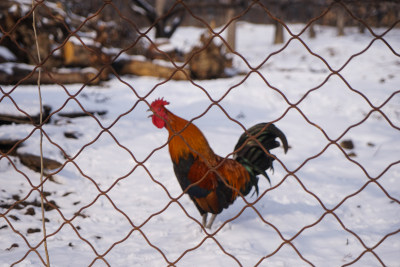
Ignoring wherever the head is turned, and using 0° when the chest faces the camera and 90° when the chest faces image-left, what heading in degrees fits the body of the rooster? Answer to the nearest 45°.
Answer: approximately 90°

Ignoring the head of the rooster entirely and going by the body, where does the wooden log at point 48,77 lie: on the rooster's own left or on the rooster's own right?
on the rooster's own right

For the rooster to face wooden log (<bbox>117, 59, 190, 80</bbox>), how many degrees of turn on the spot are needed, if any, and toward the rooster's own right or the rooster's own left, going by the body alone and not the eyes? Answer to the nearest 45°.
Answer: approximately 90° to the rooster's own right

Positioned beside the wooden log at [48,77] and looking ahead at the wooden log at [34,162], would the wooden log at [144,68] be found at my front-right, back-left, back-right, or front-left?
back-left
